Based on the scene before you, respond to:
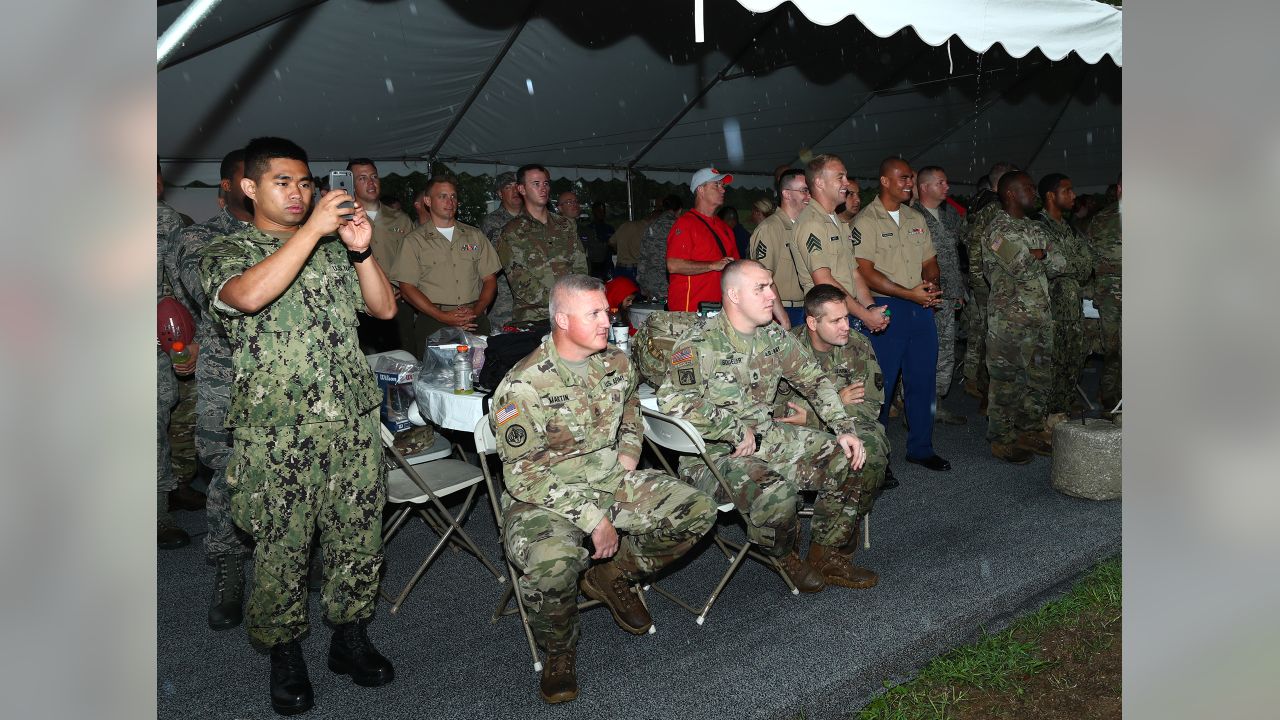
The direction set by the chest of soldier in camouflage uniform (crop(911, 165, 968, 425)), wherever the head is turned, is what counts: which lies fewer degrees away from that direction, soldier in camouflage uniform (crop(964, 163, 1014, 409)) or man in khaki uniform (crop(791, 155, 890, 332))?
the man in khaki uniform

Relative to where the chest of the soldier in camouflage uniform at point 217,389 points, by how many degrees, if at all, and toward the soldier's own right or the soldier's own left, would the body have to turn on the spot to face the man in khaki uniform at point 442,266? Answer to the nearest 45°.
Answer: approximately 90° to the soldier's own left

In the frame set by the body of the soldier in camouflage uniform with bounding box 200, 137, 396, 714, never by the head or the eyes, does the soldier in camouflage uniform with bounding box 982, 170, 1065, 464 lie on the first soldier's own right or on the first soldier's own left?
on the first soldier's own left
